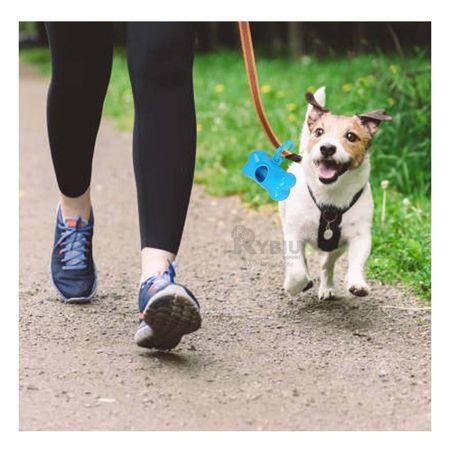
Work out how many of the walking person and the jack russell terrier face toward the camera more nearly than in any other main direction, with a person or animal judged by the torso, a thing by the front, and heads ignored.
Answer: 2

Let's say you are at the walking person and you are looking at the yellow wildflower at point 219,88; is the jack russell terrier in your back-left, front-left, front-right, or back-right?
front-right

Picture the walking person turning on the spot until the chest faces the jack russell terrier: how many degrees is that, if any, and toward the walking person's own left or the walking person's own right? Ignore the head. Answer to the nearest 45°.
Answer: approximately 135° to the walking person's own left

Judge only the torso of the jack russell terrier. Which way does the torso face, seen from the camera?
toward the camera

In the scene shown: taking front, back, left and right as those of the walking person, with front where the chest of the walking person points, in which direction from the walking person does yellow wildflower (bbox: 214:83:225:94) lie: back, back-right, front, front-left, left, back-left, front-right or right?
back

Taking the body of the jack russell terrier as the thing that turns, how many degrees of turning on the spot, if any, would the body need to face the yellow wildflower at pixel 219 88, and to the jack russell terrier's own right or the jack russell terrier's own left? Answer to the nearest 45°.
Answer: approximately 180°

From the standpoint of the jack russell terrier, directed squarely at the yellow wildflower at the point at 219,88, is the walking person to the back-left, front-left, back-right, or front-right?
back-left

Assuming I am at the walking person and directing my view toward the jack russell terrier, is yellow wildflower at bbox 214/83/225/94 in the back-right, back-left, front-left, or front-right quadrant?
front-left

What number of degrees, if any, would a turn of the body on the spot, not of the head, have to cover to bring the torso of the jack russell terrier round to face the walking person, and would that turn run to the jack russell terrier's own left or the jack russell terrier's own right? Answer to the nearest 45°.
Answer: approximately 45° to the jack russell terrier's own right

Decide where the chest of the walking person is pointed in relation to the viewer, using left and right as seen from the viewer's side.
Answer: facing the viewer
